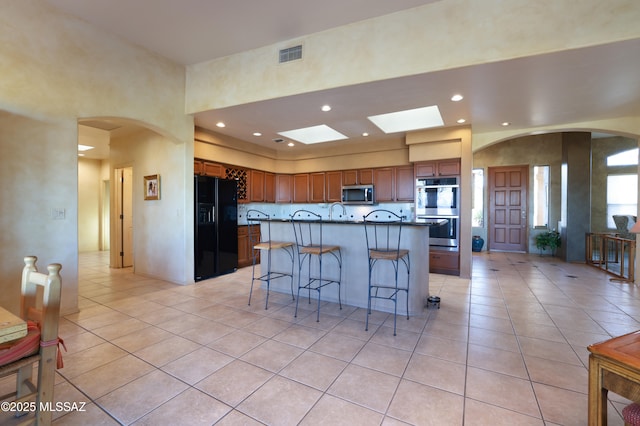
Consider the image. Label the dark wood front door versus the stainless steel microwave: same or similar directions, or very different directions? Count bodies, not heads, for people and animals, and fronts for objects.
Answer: same or similar directions

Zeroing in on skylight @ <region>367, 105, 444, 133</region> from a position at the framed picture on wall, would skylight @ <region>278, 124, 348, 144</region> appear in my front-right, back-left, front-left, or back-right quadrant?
front-left

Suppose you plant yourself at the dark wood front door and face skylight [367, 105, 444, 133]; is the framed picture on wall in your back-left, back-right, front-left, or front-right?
front-right

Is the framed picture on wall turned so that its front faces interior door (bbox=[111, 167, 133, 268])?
no

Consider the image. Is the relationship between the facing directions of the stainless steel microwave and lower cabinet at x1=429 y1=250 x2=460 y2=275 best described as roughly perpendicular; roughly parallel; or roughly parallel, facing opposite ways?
roughly parallel

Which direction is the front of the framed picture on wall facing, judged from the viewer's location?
facing the viewer and to the left of the viewer

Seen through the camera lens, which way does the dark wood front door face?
facing the viewer

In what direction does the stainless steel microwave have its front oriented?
toward the camera

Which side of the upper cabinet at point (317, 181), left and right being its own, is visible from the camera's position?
front

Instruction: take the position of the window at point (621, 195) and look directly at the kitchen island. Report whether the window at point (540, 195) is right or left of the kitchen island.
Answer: right

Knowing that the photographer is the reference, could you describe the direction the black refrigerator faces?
facing the viewer and to the right of the viewer

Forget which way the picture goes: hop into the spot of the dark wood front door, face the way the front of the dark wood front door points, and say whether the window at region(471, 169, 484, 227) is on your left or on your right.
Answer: on your right

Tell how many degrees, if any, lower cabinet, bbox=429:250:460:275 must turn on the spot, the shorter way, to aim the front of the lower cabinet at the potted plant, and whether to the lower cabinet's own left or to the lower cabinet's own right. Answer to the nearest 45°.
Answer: approximately 135° to the lower cabinet's own left

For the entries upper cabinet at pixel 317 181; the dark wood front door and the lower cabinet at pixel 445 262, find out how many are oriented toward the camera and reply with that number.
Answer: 3

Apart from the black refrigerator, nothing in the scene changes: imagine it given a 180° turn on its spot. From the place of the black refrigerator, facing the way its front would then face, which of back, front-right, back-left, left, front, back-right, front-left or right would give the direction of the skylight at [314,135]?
back-right
